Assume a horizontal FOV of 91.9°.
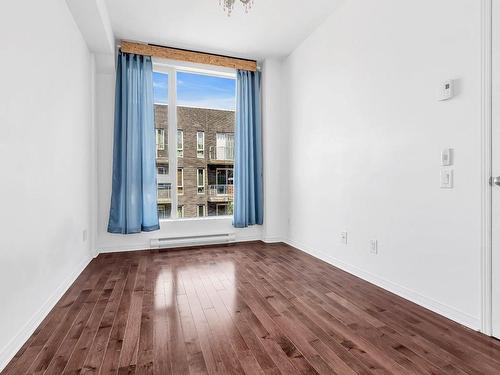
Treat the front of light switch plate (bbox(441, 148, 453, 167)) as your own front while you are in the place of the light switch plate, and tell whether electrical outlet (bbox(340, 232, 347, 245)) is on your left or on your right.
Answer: on your right

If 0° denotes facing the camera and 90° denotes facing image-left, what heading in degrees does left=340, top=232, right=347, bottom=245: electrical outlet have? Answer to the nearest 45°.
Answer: approximately 45°

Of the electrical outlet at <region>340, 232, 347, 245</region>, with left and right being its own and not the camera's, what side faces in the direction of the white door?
left

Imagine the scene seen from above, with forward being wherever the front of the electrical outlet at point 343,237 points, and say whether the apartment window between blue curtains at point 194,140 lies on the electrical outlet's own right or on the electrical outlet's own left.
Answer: on the electrical outlet's own right
